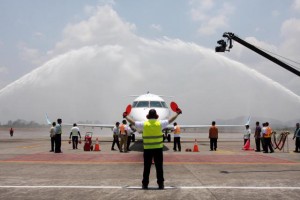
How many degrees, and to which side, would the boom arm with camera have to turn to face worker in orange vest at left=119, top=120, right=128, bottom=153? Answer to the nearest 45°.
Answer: approximately 45° to its right

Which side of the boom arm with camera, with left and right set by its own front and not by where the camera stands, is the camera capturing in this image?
left
